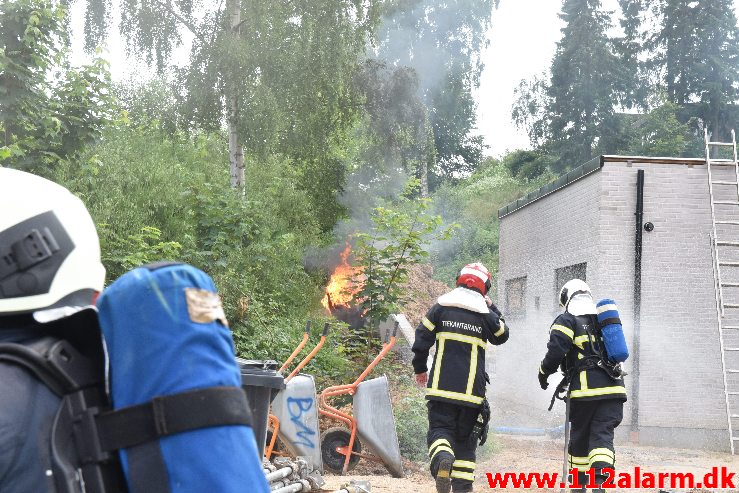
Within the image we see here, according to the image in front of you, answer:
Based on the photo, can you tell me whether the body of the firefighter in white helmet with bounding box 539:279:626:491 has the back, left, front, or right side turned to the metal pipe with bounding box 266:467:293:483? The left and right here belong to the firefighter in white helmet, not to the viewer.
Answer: left

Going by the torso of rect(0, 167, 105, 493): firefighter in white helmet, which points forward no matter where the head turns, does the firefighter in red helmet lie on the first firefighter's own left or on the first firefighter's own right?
on the first firefighter's own right

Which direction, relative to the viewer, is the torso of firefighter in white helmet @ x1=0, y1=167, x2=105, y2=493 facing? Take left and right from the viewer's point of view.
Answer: facing to the left of the viewer

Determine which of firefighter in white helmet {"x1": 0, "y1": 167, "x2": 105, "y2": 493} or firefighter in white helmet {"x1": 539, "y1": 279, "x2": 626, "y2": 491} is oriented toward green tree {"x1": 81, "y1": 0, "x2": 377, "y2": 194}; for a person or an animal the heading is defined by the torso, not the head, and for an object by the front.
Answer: firefighter in white helmet {"x1": 539, "y1": 279, "x2": 626, "y2": 491}

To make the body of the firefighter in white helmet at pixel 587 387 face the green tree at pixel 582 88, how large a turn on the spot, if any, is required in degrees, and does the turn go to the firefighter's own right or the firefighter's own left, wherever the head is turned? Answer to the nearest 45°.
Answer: approximately 45° to the firefighter's own right

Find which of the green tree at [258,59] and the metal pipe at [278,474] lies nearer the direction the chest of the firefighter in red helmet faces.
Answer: the green tree

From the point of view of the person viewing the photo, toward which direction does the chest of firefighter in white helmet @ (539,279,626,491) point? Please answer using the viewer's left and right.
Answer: facing away from the viewer and to the left of the viewer

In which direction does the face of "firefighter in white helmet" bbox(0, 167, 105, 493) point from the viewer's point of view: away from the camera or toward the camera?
away from the camera

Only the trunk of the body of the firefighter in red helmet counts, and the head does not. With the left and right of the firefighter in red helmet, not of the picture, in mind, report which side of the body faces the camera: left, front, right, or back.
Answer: back
